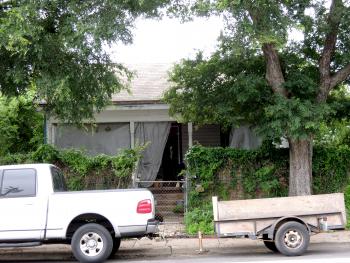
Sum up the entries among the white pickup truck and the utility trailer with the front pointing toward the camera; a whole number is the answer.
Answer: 0

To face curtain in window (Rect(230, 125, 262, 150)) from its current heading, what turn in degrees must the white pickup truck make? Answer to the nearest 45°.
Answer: approximately 135° to its right

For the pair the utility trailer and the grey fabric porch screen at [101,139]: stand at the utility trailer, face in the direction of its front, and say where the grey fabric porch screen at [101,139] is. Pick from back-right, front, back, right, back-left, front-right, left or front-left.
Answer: front-right

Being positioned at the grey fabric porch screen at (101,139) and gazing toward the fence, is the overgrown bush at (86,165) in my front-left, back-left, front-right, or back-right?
front-right

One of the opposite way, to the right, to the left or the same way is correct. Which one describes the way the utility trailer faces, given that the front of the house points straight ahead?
to the right

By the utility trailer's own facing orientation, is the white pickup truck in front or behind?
in front

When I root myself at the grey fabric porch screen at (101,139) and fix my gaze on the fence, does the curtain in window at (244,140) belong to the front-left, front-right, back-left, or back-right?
front-left

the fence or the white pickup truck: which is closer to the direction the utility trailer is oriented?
the white pickup truck

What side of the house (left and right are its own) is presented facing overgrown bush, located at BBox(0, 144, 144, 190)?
front

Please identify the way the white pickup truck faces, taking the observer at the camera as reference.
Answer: facing to the left of the viewer

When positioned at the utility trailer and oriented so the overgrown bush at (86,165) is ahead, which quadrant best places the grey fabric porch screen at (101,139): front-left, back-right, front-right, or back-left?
front-right

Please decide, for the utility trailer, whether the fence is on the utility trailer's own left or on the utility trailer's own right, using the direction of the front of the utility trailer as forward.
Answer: on the utility trailer's own right

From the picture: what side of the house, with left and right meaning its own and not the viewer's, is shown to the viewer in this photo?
front

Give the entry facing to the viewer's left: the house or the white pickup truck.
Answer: the white pickup truck

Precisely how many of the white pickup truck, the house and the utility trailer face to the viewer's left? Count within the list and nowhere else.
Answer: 2

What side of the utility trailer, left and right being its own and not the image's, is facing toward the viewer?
left

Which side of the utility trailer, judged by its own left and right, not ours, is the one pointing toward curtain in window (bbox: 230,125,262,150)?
right

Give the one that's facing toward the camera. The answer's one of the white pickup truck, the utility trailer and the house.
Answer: the house
